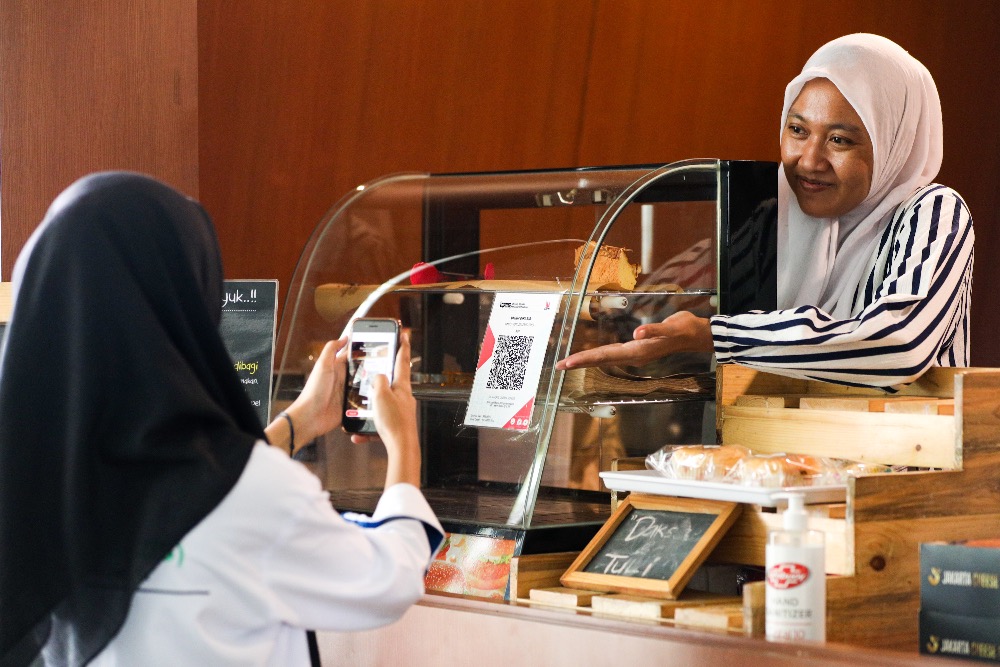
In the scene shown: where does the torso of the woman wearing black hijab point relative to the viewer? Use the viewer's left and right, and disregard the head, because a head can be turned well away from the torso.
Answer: facing away from the viewer and to the right of the viewer

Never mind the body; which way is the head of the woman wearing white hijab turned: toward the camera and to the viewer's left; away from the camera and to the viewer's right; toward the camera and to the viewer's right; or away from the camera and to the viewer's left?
toward the camera and to the viewer's left

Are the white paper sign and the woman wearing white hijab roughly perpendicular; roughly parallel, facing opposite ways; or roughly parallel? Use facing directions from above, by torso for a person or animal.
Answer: roughly parallel

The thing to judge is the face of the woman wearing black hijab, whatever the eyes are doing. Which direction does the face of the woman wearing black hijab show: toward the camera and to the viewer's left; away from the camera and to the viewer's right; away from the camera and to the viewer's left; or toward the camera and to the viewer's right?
away from the camera and to the viewer's right

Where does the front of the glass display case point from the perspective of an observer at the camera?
facing the viewer and to the left of the viewer

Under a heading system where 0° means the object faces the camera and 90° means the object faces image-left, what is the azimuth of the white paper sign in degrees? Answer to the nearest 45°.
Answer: approximately 45°

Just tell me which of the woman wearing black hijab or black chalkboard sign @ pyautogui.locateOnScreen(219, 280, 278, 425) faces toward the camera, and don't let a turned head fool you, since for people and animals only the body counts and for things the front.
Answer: the black chalkboard sign

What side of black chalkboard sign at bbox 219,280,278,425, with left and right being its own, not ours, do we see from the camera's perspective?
front

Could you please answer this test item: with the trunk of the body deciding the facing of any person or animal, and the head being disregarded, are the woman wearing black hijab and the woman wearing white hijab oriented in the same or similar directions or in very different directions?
very different directions

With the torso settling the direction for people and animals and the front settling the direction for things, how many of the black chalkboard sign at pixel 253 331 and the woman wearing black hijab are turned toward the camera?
1

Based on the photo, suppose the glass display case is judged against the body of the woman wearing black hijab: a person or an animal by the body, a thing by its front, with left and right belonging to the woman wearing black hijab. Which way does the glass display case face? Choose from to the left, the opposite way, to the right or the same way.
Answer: the opposite way

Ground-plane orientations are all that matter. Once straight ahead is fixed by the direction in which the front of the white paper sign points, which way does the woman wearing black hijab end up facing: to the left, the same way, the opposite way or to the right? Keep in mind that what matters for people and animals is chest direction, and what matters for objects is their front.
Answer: the opposite way
